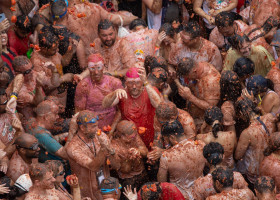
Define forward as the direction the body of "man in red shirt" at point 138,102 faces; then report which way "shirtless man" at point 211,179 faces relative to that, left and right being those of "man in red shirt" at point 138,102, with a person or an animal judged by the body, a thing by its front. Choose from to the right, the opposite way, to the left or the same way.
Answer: the opposite way

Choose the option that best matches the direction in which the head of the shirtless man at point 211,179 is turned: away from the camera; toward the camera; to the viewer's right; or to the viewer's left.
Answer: away from the camera

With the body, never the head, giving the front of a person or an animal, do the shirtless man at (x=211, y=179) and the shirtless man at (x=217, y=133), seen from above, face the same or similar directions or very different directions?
same or similar directions

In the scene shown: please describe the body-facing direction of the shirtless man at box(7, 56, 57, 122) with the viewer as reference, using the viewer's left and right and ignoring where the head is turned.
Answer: facing the viewer and to the right of the viewer

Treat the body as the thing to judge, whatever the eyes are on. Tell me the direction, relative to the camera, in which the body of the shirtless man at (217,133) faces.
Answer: away from the camera

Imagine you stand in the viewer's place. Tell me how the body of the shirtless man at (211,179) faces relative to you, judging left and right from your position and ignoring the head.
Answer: facing away from the viewer

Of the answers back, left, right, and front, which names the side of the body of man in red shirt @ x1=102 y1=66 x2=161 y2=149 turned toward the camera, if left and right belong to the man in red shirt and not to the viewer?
front

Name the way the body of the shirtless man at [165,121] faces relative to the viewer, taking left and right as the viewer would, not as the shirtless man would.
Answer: facing the viewer

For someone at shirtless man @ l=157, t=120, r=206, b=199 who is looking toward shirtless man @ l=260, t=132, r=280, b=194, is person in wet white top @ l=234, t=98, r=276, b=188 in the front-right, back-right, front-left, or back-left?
front-left

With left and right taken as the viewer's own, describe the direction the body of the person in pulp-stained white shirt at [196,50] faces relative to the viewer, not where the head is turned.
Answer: facing the viewer and to the left of the viewer

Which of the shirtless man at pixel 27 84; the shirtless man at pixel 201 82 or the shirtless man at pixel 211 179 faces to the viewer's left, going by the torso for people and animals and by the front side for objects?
the shirtless man at pixel 201 82

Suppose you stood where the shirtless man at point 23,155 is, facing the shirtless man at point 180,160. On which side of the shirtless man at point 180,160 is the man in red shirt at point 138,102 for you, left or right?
left
